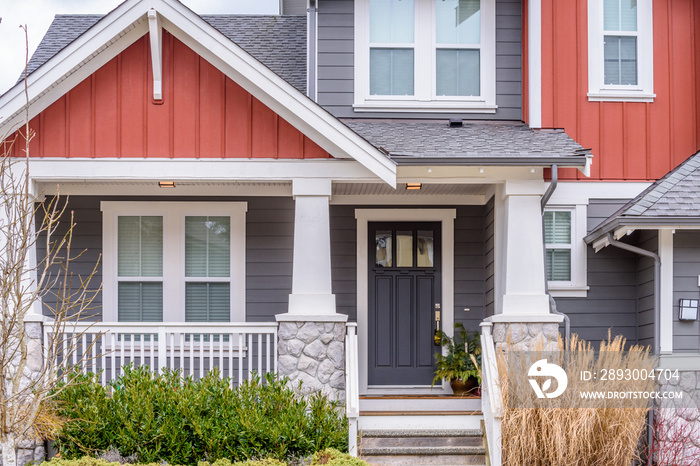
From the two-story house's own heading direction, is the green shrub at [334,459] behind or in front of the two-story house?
in front

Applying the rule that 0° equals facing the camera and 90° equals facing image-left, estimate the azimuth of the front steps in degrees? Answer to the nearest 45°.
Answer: approximately 0°

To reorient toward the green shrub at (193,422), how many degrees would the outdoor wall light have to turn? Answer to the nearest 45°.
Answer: approximately 45° to its right

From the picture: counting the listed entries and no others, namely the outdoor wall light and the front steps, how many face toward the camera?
2

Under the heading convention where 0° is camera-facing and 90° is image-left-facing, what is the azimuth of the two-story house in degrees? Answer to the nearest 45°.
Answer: approximately 0°

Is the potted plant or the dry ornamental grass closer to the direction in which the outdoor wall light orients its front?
the dry ornamental grass

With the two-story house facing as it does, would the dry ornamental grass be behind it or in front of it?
in front

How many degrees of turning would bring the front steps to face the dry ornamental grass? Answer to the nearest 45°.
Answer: approximately 45° to its left
